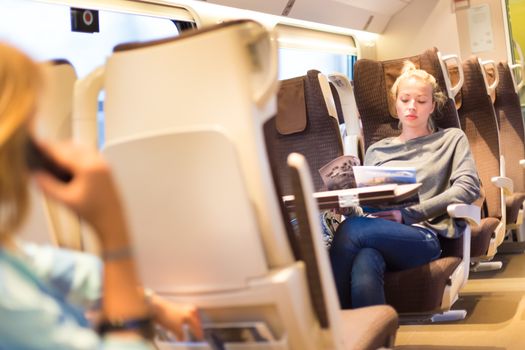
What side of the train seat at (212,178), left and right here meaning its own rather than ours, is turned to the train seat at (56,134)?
left

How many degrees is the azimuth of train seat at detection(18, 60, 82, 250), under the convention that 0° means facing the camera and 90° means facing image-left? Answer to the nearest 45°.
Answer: approximately 225°

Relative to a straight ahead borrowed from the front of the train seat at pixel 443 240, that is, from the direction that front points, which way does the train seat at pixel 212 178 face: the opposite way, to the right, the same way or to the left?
the opposite way

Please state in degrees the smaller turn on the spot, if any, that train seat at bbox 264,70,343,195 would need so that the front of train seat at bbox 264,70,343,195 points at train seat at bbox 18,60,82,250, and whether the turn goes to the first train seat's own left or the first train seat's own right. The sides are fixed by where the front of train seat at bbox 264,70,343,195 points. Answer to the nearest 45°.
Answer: approximately 45° to the first train seat's own left

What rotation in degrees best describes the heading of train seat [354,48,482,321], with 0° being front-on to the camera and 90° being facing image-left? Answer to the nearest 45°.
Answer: approximately 45°

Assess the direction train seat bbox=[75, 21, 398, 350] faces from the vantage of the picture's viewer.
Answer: facing away from the viewer and to the right of the viewer
